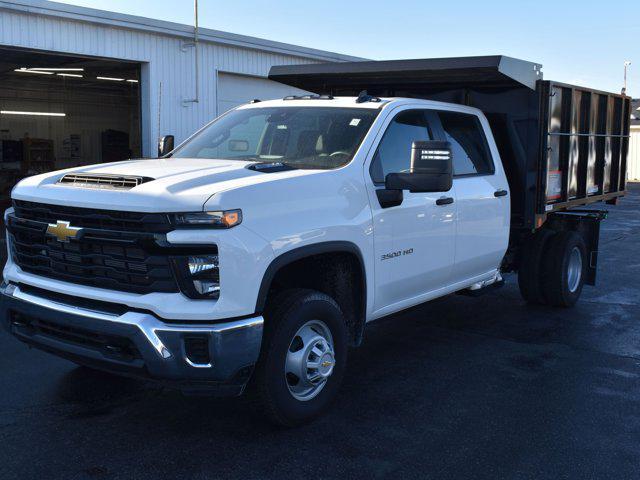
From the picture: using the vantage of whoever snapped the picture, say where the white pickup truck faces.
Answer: facing the viewer and to the left of the viewer

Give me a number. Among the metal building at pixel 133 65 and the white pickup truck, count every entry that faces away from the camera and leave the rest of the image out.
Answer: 0

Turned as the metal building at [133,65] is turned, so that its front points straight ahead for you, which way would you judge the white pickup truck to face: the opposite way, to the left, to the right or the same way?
to the right

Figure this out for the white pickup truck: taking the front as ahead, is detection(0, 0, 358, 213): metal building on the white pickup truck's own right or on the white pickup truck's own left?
on the white pickup truck's own right

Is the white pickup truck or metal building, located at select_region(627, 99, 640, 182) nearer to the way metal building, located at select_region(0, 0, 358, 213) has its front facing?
the white pickup truck

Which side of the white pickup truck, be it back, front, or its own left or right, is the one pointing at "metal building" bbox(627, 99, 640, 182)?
back

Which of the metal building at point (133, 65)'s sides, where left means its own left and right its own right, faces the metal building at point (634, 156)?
left

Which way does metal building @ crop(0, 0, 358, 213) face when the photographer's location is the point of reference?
facing the viewer and to the right of the viewer

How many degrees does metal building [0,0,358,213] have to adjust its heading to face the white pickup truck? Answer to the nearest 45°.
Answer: approximately 45° to its right
